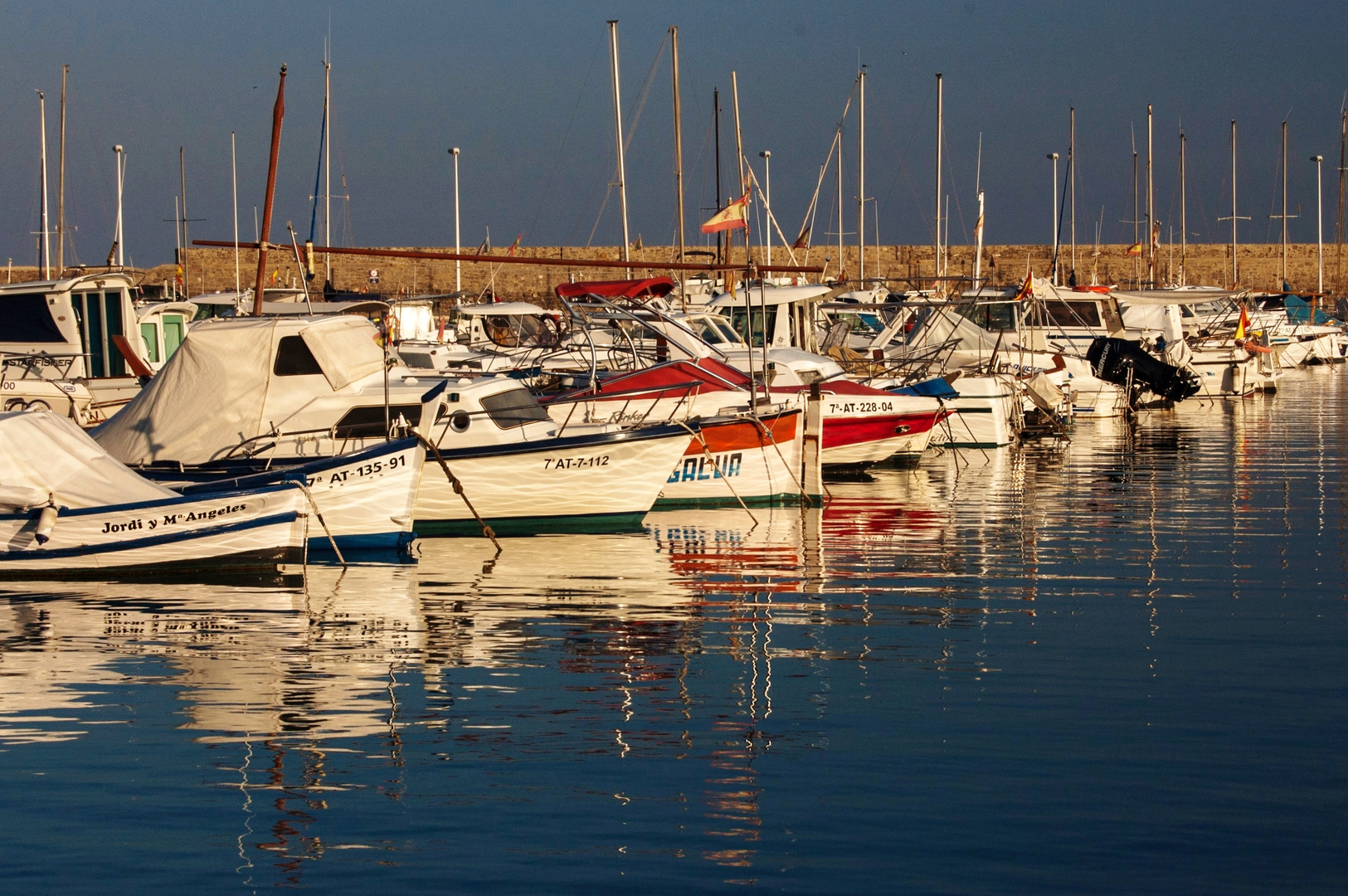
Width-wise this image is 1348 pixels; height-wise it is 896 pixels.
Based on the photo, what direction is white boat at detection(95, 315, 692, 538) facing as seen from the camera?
to the viewer's right

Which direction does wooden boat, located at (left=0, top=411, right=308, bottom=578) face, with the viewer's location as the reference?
facing to the right of the viewer

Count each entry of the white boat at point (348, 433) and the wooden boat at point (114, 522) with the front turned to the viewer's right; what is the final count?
2

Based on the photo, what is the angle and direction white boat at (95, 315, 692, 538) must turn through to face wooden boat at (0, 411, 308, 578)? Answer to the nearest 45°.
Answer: approximately 135° to its right

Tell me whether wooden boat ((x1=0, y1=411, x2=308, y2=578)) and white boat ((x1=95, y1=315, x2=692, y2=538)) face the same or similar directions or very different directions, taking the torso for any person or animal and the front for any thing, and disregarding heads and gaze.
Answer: same or similar directions

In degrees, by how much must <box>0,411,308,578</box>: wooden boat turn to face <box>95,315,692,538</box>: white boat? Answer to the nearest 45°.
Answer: approximately 45° to its left
